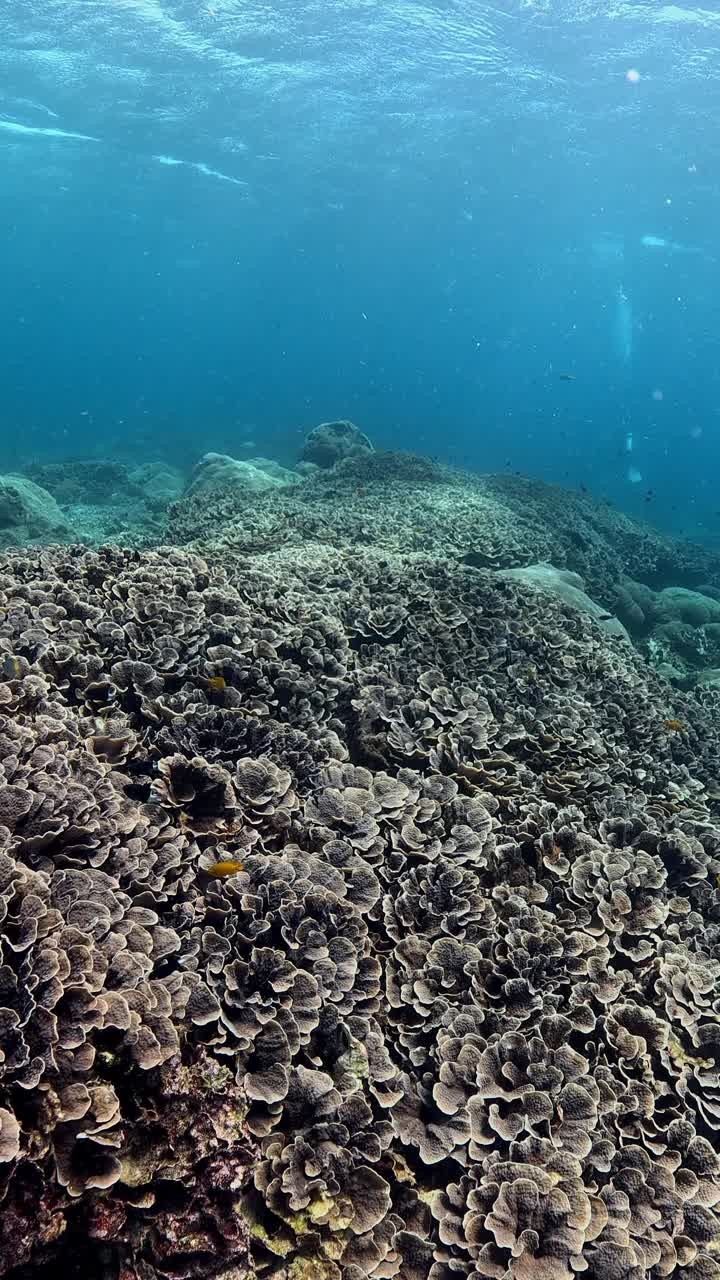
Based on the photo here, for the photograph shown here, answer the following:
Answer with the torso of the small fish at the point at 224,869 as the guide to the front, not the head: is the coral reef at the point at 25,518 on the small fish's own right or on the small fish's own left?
on the small fish's own right

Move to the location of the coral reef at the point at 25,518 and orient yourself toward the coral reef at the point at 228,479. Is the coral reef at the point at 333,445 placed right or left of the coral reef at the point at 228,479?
left

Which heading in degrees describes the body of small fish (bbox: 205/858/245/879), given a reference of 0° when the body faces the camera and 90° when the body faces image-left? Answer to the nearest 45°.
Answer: approximately 90°

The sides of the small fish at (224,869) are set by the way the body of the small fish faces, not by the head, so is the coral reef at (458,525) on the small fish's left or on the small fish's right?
on the small fish's right

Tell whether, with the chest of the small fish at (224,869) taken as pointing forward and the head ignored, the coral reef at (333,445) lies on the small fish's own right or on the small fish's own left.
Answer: on the small fish's own right
